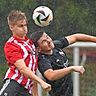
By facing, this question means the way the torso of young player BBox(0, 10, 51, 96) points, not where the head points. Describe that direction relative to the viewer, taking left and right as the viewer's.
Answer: facing the viewer and to the right of the viewer
